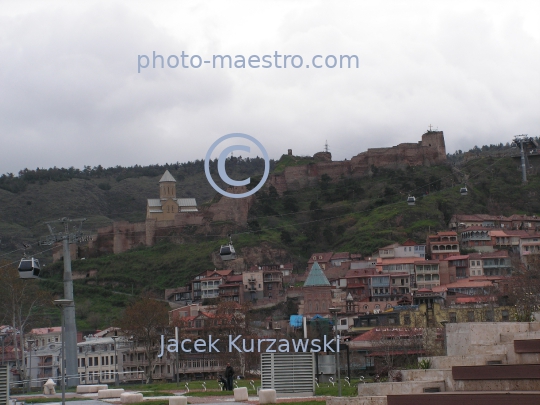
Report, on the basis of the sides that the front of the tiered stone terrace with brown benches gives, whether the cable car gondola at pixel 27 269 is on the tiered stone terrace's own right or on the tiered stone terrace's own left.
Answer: on the tiered stone terrace's own right

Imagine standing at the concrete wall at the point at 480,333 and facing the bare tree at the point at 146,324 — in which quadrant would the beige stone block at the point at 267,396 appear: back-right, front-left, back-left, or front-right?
front-left

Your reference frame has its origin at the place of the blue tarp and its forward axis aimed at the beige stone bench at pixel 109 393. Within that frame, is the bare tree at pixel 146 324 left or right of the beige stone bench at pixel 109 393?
right
